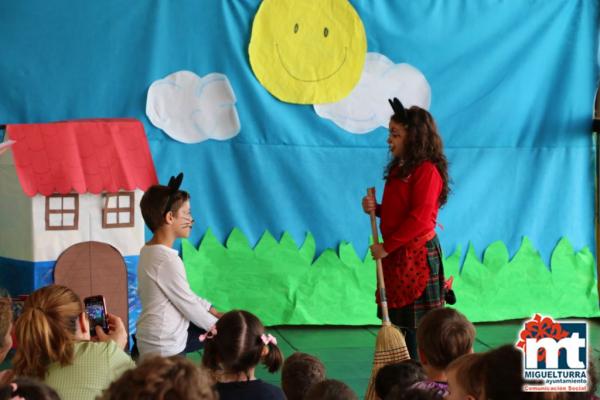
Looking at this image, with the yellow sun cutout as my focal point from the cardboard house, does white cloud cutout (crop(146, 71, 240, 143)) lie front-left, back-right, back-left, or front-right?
front-left

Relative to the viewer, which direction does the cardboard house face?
toward the camera

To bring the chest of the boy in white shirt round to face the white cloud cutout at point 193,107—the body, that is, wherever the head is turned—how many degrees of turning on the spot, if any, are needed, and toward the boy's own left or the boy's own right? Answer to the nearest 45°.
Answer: approximately 90° to the boy's own left

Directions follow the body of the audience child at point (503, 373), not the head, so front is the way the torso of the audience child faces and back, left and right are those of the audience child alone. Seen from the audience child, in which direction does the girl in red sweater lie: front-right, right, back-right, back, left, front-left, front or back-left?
front

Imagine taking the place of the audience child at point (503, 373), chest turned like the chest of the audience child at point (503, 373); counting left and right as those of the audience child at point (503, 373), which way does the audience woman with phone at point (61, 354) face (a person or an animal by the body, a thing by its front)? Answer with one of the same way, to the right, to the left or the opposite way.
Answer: the same way

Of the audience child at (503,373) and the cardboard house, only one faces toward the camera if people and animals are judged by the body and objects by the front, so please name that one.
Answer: the cardboard house

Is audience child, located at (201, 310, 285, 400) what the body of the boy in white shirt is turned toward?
no

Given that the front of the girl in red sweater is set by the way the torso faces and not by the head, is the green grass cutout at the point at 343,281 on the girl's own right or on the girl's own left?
on the girl's own right

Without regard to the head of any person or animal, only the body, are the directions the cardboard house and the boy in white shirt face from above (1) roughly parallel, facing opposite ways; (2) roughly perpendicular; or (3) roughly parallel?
roughly perpendicular

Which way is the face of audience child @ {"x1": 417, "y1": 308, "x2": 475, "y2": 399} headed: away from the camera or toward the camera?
away from the camera

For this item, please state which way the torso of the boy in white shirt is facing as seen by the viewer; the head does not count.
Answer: to the viewer's right

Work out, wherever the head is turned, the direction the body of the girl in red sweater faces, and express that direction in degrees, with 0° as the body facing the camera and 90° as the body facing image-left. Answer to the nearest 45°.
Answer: approximately 90°

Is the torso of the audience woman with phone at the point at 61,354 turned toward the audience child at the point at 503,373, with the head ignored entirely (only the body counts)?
no

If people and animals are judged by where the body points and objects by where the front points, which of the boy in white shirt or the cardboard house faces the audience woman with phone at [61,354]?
the cardboard house

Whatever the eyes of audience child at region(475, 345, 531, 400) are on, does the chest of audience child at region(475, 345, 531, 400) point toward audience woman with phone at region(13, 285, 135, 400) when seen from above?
no

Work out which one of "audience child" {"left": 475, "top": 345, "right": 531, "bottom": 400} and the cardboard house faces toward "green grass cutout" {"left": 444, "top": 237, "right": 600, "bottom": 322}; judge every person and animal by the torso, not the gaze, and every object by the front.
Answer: the audience child

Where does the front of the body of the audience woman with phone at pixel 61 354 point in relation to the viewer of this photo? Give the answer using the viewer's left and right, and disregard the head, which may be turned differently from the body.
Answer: facing away from the viewer and to the right of the viewer
